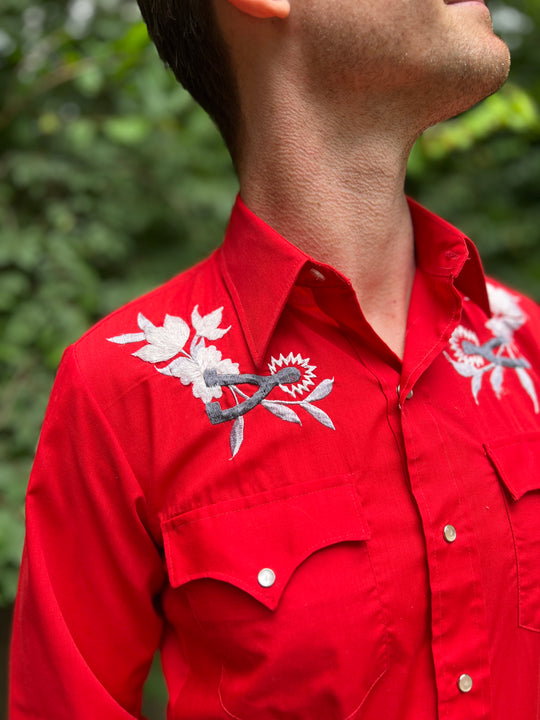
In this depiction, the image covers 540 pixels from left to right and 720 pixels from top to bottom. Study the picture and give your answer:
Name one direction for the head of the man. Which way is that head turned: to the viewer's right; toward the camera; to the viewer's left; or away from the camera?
to the viewer's right

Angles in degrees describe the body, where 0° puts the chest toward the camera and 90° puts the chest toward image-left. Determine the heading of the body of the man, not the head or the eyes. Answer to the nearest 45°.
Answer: approximately 315°
